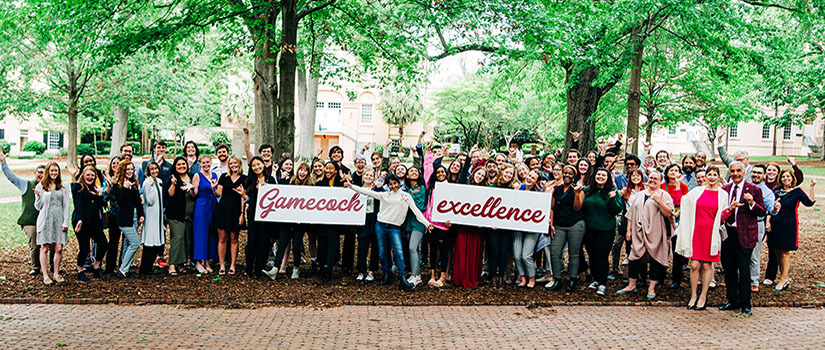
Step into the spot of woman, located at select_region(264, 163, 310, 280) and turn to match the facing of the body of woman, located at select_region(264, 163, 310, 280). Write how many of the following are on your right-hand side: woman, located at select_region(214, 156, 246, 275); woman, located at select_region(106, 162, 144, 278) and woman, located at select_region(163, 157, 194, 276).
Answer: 3

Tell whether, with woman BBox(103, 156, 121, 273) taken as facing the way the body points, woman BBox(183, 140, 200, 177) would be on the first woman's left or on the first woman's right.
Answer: on the first woman's left

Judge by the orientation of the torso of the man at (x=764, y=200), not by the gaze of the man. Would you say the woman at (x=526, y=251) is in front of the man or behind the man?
in front

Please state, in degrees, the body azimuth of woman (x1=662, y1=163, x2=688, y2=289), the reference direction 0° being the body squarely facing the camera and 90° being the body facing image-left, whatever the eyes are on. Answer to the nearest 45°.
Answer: approximately 0°

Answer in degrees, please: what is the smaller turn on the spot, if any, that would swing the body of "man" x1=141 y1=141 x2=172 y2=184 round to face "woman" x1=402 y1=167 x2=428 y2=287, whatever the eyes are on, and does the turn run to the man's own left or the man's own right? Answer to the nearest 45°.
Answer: approximately 45° to the man's own left

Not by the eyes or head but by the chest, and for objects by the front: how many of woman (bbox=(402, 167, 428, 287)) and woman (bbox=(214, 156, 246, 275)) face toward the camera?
2

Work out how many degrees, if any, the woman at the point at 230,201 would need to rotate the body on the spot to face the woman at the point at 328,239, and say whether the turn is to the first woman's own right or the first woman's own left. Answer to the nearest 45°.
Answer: approximately 90° to the first woman's own left
